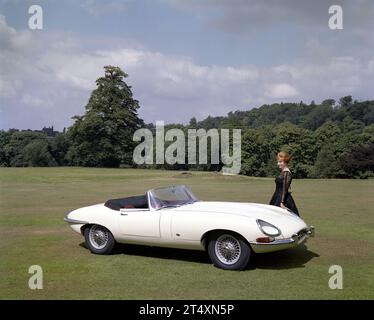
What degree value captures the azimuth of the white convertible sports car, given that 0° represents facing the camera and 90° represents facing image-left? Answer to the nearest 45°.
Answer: approximately 315°

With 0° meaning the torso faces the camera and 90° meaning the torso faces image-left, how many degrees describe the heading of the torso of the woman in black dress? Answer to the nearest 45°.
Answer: approximately 90°
